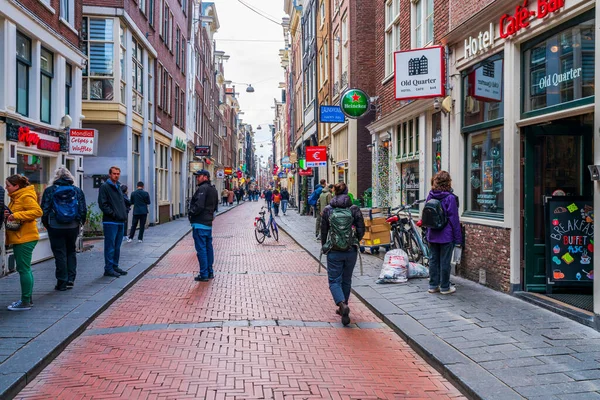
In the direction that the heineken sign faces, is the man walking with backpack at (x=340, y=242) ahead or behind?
ahead

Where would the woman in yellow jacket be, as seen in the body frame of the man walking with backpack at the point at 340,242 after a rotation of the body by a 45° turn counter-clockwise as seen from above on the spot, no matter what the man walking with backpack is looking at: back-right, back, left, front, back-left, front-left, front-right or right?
front-left

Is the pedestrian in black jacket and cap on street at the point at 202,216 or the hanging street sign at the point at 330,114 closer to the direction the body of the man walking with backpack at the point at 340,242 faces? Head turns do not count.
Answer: the hanging street sign

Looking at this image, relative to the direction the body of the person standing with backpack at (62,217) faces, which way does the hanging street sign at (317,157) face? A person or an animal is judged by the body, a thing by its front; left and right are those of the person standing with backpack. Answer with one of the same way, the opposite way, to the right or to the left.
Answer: the opposite way

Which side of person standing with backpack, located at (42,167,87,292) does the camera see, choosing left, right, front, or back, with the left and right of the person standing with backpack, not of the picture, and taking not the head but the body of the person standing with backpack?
back

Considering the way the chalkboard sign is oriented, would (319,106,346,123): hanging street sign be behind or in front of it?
behind

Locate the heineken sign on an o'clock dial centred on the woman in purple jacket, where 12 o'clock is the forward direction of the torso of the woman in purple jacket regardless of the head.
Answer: The heineken sign is roughly at 10 o'clock from the woman in purple jacket.

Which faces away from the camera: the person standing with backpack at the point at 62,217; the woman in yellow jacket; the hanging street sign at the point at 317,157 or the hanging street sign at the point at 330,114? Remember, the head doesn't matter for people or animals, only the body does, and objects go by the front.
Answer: the person standing with backpack

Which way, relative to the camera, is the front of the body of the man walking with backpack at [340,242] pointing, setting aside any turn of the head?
away from the camera

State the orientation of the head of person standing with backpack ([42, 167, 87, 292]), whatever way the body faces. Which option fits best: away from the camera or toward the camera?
away from the camera

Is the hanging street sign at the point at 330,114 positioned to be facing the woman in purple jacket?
yes

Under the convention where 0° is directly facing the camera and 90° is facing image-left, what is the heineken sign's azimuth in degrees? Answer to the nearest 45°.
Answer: approximately 0°

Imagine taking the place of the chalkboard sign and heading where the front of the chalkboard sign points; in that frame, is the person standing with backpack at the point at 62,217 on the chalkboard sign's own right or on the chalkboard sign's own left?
on the chalkboard sign's own right
